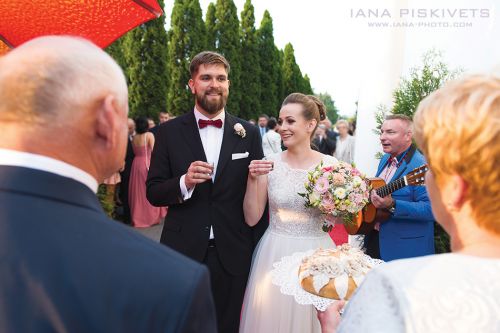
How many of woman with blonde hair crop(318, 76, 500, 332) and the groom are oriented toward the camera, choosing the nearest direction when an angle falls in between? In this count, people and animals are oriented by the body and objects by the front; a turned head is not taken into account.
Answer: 1

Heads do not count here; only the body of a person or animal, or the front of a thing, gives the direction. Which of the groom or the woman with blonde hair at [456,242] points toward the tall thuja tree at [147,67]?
the woman with blonde hair

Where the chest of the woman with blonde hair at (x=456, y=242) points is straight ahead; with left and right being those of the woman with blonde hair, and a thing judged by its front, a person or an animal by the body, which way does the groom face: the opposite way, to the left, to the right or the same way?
the opposite way

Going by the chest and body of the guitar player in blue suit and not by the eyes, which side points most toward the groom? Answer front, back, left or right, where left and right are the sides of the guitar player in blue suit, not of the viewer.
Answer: front

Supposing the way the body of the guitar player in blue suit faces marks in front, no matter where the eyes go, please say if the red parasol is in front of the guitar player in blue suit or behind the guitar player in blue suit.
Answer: in front

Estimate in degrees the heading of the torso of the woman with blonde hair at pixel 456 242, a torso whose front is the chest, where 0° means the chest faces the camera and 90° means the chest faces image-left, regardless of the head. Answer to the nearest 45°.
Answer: approximately 135°

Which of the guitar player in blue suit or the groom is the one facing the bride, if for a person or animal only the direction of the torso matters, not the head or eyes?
the guitar player in blue suit

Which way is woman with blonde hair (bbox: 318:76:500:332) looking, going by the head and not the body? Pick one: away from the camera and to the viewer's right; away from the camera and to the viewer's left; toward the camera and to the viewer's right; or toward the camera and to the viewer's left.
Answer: away from the camera and to the viewer's left

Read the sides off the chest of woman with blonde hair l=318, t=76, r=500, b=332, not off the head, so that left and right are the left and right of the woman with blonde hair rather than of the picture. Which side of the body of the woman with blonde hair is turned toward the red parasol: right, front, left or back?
front

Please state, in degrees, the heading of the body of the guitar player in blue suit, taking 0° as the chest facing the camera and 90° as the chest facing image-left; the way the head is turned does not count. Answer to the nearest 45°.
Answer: approximately 45°

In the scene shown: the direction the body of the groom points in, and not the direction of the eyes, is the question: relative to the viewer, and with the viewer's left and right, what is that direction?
facing the viewer

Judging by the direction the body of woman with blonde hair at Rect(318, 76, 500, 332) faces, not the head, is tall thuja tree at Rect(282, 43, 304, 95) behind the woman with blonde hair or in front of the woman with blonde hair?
in front

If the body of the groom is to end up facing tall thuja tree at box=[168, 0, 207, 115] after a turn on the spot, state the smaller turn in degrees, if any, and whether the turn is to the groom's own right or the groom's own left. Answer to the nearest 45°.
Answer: approximately 180°
